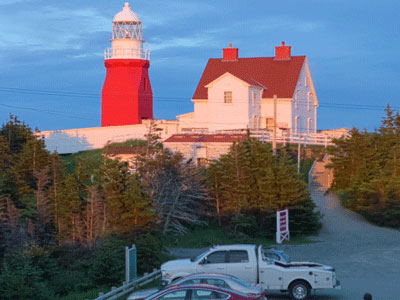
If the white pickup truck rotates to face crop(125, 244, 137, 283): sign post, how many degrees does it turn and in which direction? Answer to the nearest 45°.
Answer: approximately 45° to its right

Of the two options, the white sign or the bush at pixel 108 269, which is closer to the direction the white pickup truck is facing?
the bush

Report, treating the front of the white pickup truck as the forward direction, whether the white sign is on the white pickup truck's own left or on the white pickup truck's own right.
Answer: on the white pickup truck's own right

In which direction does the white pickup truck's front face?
to the viewer's left

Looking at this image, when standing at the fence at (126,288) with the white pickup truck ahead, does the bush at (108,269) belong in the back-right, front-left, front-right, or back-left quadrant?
back-left

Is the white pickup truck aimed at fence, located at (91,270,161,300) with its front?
yes

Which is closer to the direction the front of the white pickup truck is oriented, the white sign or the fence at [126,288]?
the fence
